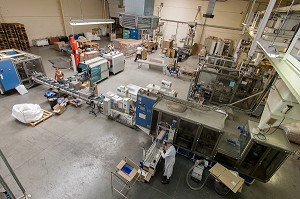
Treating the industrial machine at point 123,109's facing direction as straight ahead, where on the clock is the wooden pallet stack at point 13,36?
The wooden pallet stack is roughly at 3 o'clock from the industrial machine.

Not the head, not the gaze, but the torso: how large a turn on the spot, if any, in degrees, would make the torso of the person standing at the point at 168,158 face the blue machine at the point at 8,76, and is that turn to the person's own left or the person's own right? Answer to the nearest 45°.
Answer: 0° — they already face it

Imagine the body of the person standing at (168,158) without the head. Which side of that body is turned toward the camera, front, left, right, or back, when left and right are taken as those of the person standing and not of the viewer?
left

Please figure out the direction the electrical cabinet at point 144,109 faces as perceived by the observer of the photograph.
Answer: facing the viewer and to the left of the viewer

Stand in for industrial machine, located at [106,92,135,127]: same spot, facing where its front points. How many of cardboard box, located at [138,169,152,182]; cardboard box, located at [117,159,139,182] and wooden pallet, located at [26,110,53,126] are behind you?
0

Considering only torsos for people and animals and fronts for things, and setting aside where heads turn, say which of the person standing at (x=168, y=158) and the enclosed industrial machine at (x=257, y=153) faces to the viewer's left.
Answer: the person standing

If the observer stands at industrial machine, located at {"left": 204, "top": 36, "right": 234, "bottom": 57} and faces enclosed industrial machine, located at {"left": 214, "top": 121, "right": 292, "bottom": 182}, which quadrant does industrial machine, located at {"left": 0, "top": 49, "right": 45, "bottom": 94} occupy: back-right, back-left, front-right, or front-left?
front-right

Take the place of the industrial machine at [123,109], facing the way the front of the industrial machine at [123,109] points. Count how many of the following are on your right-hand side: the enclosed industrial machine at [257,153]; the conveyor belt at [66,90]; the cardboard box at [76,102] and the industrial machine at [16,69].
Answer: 3

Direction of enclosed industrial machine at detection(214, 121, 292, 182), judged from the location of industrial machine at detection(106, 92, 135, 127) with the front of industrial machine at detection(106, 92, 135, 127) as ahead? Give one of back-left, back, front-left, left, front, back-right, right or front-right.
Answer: left

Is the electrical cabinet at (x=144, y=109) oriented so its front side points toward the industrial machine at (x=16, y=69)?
no

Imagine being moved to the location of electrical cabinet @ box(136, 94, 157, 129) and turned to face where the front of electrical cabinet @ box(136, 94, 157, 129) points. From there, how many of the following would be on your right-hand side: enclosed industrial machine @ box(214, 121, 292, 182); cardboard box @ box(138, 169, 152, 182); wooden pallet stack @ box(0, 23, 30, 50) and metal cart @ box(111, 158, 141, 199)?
1

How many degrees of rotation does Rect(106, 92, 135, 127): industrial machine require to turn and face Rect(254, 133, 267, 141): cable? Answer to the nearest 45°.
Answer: approximately 90° to its left

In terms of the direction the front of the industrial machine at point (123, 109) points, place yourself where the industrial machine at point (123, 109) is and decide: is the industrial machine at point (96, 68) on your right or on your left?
on your right

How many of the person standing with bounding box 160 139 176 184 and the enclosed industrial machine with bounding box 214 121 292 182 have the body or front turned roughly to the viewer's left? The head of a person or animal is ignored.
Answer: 1
